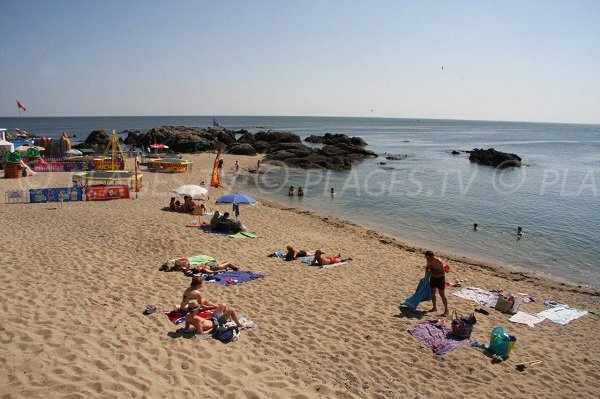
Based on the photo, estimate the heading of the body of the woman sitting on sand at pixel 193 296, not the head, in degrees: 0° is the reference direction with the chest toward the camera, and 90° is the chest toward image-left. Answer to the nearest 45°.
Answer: approximately 270°

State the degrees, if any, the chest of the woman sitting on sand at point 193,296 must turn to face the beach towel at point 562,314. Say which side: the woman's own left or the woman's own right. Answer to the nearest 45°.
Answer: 0° — they already face it

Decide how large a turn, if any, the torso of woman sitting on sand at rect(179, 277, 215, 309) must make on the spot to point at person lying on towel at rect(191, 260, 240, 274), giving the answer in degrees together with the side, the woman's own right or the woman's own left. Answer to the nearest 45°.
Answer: approximately 90° to the woman's own left

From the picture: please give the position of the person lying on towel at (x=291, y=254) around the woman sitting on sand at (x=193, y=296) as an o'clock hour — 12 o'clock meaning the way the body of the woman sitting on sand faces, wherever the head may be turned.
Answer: The person lying on towel is roughly at 10 o'clock from the woman sitting on sand.

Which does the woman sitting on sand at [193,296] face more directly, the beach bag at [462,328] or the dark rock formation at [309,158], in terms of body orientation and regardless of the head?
the beach bag

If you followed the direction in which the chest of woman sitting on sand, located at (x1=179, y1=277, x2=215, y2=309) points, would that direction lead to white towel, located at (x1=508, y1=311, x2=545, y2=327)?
yes

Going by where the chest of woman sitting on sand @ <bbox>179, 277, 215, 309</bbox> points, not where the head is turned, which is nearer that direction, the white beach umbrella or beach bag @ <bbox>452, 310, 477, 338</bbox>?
the beach bag

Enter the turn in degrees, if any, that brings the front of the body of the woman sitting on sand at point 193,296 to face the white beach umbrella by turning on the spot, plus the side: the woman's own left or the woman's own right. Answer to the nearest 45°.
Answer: approximately 90° to the woman's own left

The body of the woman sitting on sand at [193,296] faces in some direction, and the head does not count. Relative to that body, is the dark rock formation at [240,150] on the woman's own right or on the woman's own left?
on the woman's own left

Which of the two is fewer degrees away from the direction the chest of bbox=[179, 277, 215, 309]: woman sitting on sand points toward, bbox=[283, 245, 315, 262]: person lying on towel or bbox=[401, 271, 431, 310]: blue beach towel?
the blue beach towel

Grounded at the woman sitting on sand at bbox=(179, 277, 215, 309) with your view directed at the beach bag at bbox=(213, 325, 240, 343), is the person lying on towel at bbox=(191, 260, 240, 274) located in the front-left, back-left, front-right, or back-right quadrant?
back-left

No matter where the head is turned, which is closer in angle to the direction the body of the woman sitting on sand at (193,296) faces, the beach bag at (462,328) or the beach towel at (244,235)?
the beach bag

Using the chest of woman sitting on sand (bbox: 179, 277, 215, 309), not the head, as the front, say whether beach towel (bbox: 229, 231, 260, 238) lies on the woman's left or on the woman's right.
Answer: on the woman's left
